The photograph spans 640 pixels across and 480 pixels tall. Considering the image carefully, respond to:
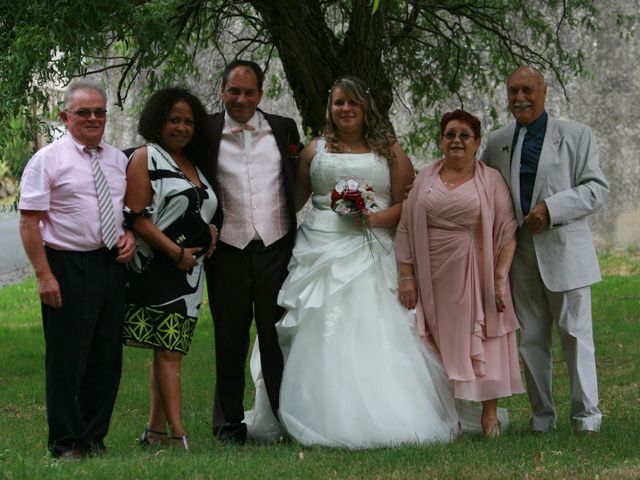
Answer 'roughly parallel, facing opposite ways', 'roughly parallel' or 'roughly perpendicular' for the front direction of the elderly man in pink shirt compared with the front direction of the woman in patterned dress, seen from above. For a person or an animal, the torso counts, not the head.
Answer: roughly parallel

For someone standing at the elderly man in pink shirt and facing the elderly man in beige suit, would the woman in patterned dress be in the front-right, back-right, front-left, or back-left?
front-left

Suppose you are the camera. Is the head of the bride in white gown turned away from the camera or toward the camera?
toward the camera

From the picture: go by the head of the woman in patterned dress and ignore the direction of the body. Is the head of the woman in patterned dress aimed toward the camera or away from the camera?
toward the camera

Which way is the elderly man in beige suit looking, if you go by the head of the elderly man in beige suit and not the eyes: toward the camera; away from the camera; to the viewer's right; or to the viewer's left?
toward the camera

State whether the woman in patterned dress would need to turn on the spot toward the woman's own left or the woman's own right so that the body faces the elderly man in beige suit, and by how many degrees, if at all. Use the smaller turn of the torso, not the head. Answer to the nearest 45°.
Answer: approximately 45° to the woman's own left

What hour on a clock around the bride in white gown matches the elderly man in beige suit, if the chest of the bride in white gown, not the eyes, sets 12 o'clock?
The elderly man in beige suit is roughly at 9 o'clock from the bride in white gown.

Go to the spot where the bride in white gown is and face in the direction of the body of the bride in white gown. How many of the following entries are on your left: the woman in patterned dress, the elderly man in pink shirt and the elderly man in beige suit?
1

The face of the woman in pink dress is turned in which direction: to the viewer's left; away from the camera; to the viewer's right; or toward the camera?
toward the camera

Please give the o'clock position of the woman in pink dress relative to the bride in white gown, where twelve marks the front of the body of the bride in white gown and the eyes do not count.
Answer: The woman in pink dress is roughly at 9 o'clock from the bride in white gown.

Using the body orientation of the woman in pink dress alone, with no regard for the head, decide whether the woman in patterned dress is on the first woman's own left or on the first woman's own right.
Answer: on the first woman's own right

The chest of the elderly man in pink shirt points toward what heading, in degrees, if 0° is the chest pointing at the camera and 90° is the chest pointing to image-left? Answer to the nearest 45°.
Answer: approximately 315°

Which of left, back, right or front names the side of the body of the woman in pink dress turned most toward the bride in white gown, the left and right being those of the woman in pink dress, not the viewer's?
right

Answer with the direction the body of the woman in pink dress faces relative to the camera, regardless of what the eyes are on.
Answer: toward the camera

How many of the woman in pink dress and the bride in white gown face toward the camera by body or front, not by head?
2

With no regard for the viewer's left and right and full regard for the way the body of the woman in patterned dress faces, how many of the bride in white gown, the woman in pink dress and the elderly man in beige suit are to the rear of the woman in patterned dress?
0
